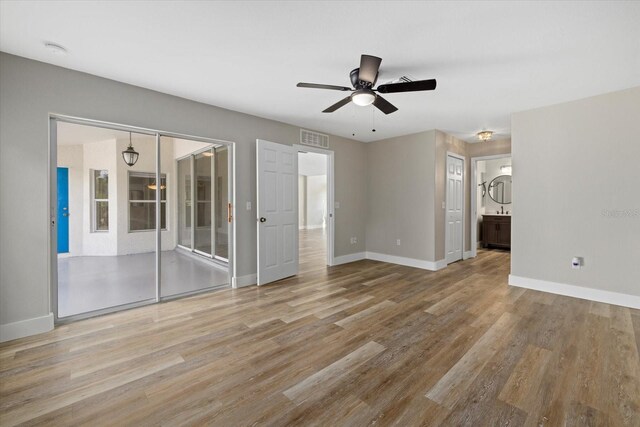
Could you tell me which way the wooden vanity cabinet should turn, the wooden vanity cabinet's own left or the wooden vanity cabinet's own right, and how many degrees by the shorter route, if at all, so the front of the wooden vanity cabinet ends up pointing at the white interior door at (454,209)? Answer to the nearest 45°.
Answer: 0° — it already faces it

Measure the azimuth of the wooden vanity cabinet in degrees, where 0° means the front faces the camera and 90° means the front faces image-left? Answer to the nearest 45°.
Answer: approximately 0°

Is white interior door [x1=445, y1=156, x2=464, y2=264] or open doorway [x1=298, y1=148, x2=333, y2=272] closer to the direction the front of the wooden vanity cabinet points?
the white interior door

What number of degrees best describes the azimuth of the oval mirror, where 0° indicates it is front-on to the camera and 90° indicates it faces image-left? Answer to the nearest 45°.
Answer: approximately 0°

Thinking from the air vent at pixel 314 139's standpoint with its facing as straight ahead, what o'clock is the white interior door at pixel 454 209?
The white interior door is roughly at 10 o'clock from the air vent.
